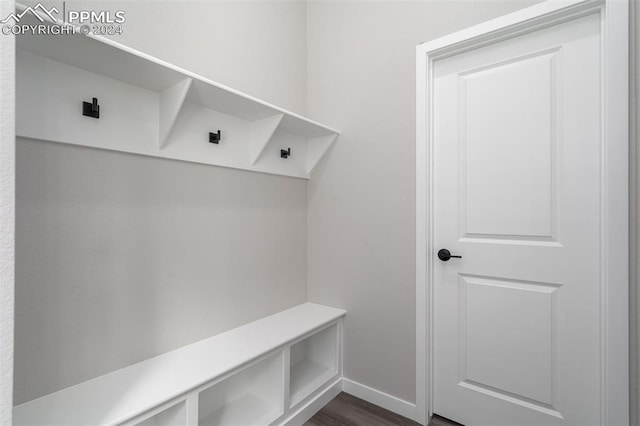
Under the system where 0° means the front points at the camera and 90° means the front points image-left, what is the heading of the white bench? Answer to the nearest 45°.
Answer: approximately 315°

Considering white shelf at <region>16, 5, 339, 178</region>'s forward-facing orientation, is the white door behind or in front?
in front

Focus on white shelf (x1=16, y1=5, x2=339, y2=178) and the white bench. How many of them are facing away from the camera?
0

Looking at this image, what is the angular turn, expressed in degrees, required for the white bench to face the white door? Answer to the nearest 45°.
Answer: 0° — it already faces it

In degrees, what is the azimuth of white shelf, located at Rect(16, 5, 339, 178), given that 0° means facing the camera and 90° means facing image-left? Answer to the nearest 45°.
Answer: approximately 315°
